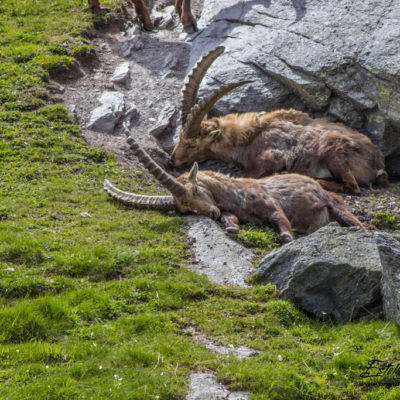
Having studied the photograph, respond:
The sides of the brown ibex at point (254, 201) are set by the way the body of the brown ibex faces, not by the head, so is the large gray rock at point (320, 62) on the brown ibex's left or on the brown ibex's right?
on the brown ibex's right

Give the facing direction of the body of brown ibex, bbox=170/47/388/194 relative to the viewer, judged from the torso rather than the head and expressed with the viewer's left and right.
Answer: facing to the left of the viewer

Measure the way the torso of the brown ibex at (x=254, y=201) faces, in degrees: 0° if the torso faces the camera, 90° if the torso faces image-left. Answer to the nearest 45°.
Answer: approximately 90°

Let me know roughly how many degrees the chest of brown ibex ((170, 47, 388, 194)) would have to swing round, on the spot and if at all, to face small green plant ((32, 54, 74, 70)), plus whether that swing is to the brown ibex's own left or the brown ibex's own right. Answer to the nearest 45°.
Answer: approximately 45° to the brown ibex's own right
